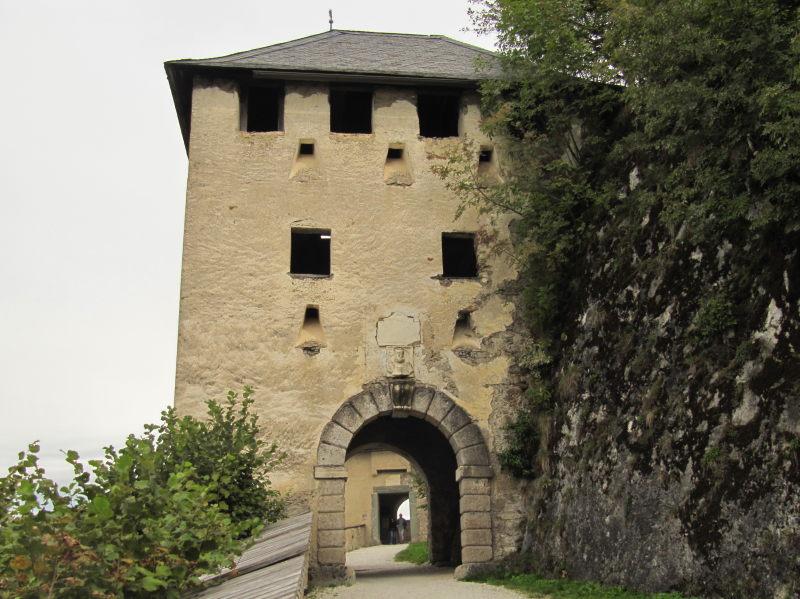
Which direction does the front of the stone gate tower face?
toward the camera
